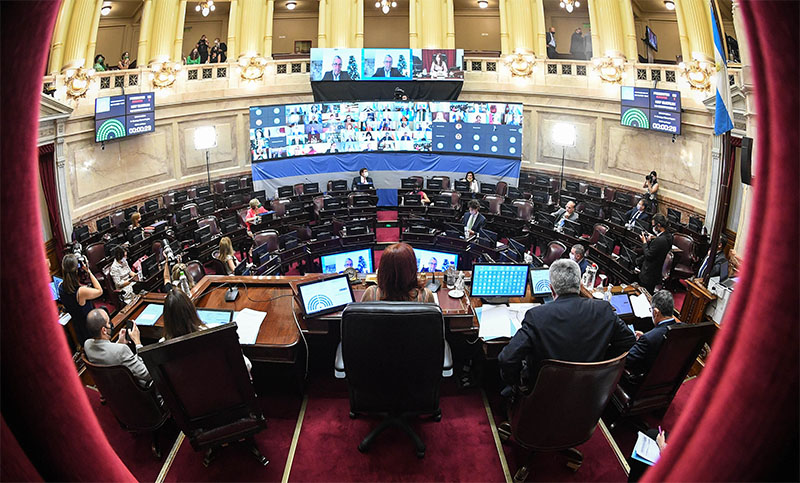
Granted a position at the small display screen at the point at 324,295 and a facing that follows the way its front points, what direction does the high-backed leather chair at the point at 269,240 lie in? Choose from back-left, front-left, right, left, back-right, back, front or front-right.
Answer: back

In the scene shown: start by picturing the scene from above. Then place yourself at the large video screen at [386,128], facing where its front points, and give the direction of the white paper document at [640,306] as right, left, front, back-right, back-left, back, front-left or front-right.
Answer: front

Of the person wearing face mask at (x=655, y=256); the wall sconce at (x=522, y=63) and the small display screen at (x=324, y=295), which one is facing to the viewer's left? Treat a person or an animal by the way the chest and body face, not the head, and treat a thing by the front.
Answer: the person wearing face mask

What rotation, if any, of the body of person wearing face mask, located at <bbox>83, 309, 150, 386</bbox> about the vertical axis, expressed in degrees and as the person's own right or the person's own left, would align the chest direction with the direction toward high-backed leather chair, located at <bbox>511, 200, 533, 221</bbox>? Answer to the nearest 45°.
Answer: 0° — they already face it

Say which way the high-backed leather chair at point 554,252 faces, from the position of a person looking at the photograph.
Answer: facing the viewer and to the left of the viewer

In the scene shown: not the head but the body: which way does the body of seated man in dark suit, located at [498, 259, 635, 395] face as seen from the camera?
away from the camera

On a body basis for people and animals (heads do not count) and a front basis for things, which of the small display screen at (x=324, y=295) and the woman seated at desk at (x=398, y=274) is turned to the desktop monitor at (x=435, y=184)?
the woman seated at desk

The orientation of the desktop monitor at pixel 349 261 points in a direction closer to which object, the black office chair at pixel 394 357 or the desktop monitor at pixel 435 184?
the black office chair

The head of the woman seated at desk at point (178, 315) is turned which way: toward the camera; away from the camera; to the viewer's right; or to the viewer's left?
away from the camera

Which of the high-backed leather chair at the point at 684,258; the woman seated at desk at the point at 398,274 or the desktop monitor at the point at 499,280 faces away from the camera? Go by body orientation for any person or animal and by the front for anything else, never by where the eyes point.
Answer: the woman seated at desk

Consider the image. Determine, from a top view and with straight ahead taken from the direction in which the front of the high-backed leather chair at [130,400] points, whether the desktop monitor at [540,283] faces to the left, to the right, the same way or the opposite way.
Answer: the opposite way

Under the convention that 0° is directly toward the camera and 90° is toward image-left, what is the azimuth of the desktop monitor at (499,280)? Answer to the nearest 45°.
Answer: approximately 0°

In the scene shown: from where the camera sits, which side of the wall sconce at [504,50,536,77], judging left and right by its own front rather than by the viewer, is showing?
front

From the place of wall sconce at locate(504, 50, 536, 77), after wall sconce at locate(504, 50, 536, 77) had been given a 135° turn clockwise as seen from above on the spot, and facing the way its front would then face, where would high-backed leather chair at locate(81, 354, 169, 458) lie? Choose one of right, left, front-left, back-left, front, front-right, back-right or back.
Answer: back-left
